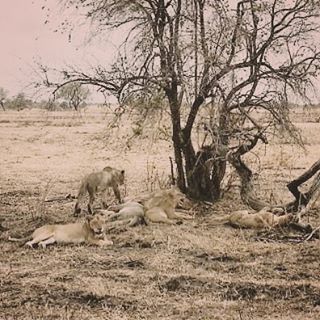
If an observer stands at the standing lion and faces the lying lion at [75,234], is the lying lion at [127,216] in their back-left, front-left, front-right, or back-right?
front-left

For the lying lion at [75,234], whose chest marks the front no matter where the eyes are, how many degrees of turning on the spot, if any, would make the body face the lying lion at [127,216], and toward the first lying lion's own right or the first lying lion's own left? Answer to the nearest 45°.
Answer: approximately 45° to the first lying lion's own left

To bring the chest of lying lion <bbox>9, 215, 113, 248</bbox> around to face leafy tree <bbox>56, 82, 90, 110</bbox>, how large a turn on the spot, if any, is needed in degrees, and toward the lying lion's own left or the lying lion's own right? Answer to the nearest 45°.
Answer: approximately 90° to the lying lion's own left

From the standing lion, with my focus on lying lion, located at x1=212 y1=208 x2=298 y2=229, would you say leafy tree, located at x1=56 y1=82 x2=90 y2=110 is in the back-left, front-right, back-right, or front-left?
back-left

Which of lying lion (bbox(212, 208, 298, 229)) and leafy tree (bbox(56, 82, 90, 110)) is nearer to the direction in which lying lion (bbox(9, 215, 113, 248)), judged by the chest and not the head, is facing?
the lying lion

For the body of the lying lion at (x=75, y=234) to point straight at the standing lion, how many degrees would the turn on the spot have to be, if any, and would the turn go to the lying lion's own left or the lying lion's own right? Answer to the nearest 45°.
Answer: approximately 90° to the lying lion's own left

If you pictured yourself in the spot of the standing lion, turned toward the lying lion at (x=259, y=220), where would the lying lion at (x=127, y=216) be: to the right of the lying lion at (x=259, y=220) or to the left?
right

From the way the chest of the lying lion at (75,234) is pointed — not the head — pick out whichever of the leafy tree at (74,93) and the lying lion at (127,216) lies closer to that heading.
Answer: the lying lion

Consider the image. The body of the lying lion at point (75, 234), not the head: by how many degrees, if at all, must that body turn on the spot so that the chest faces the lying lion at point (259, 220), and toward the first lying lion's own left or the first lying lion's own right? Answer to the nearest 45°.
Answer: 0° — it already faces it

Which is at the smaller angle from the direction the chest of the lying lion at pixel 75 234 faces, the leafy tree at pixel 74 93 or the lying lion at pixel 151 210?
the lying lion

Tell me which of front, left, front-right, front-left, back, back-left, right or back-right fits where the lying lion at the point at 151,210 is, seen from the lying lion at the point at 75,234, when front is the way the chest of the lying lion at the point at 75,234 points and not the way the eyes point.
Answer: front-left

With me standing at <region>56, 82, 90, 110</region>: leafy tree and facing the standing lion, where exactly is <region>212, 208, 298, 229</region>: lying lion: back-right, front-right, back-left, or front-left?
front-left

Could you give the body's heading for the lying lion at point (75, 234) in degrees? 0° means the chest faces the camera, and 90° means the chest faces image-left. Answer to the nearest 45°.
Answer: approximately 270°

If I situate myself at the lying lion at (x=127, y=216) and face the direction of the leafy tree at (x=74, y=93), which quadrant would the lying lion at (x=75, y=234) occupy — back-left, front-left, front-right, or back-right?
back-left
